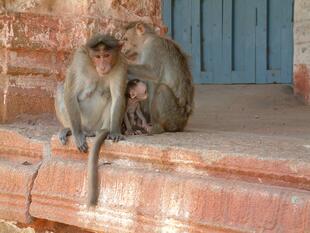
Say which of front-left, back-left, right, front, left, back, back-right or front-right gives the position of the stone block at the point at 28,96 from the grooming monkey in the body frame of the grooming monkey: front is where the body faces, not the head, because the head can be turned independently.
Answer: front

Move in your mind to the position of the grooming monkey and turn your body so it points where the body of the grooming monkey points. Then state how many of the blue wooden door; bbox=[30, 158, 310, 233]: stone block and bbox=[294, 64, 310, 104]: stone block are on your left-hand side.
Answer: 1

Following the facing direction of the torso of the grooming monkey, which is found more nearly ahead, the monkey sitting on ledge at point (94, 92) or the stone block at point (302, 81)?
the monkey sitting on ledge

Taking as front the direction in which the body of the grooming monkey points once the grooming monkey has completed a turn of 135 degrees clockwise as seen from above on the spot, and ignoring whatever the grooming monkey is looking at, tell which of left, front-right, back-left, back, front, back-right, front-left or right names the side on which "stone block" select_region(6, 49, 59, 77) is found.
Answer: back-left

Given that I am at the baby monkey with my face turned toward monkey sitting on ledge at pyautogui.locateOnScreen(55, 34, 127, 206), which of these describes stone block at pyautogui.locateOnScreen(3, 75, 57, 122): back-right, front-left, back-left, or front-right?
front-right

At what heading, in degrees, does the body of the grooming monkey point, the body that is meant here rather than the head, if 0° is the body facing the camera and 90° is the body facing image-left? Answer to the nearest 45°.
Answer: approximately 90°

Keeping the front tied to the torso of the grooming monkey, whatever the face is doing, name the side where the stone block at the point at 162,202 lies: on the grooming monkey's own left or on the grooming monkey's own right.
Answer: on the grooming monkey's own left

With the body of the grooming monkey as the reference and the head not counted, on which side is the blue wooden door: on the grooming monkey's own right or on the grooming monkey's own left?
on the grooming monkey's own right

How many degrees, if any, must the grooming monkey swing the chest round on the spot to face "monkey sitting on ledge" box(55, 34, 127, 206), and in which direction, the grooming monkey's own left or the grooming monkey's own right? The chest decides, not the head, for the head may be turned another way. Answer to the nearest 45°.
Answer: approximately 45° to the grooming monkey's own left
